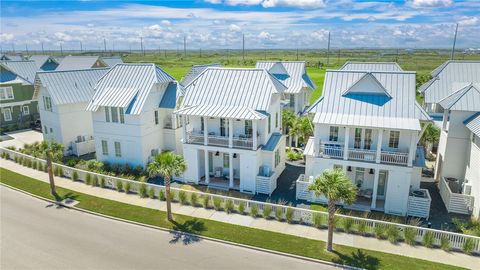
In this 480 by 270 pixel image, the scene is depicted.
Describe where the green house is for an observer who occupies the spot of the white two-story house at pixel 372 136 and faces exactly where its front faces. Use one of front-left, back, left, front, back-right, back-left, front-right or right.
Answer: right

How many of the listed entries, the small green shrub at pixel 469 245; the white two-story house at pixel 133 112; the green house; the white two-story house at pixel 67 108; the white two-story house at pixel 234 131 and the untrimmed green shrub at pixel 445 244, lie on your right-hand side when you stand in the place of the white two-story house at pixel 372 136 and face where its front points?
4

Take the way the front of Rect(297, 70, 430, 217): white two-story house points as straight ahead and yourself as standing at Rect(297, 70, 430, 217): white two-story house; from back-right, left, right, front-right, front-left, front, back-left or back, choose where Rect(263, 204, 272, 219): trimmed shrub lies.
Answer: front-right

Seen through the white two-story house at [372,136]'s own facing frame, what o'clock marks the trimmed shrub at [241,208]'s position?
The trimmed shrub is roughly at 2 o'clock from the white two-story house.

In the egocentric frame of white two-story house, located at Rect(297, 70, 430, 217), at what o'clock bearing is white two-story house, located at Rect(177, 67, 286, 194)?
white two-story house, located at Rect(177, 67, 286, 194) is roughly at 3 o'clock from white two-story house, located at Rect(297, 70, 430, 217).

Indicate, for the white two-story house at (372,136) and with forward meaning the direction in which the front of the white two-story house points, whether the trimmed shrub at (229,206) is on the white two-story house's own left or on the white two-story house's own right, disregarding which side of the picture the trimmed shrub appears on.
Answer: on the white two-story house's own right

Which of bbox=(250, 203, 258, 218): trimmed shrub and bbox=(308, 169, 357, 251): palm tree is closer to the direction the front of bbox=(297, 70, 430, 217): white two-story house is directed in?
the palm tree

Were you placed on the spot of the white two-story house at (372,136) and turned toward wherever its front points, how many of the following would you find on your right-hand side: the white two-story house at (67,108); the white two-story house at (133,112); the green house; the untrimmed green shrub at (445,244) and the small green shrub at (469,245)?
3

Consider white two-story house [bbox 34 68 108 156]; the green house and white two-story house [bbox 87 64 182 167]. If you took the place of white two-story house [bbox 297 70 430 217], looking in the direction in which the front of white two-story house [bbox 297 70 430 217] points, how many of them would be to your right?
3

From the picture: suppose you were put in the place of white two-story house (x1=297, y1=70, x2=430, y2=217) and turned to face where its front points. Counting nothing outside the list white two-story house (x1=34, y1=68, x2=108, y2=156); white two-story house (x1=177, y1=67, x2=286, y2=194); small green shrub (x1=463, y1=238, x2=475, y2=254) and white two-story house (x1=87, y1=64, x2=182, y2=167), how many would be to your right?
3

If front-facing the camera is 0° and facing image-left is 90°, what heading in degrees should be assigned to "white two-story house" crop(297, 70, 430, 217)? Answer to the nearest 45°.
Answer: approximately 0°

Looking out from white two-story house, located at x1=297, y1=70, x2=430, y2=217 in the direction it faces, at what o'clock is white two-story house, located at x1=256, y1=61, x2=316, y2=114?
white two-story house, located at x1=256, y1=61, x2=316, y2=114 is roughly at 5 o'clock from white two-story house, located at x1=297, y1=70, x2=430, y2=217.

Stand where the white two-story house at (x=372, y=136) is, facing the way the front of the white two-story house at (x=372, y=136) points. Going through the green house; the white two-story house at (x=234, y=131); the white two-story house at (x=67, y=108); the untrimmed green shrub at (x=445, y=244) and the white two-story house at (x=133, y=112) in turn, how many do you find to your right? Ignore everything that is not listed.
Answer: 4

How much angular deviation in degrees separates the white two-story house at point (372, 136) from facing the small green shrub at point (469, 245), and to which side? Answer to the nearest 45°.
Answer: approximately 45° to its left

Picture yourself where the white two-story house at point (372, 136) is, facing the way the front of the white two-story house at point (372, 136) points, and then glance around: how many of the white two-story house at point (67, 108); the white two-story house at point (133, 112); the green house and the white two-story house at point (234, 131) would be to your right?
4
